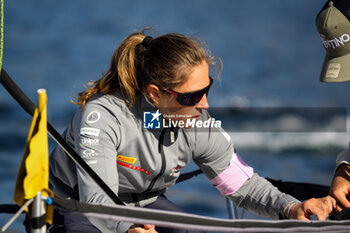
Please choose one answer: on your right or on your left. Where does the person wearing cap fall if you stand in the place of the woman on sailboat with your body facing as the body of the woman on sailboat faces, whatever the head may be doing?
on your left

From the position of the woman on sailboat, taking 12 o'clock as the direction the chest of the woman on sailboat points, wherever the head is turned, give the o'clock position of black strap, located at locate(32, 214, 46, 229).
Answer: The black strap is roughly at 4 o'clock from the woman on sailboat.

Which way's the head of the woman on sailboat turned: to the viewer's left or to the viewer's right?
to the viewer's right

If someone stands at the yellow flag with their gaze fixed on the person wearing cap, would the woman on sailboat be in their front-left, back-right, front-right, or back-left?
front-left

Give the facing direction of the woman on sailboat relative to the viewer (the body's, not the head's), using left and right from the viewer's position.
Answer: facing the viewer and to the right of the viewer
